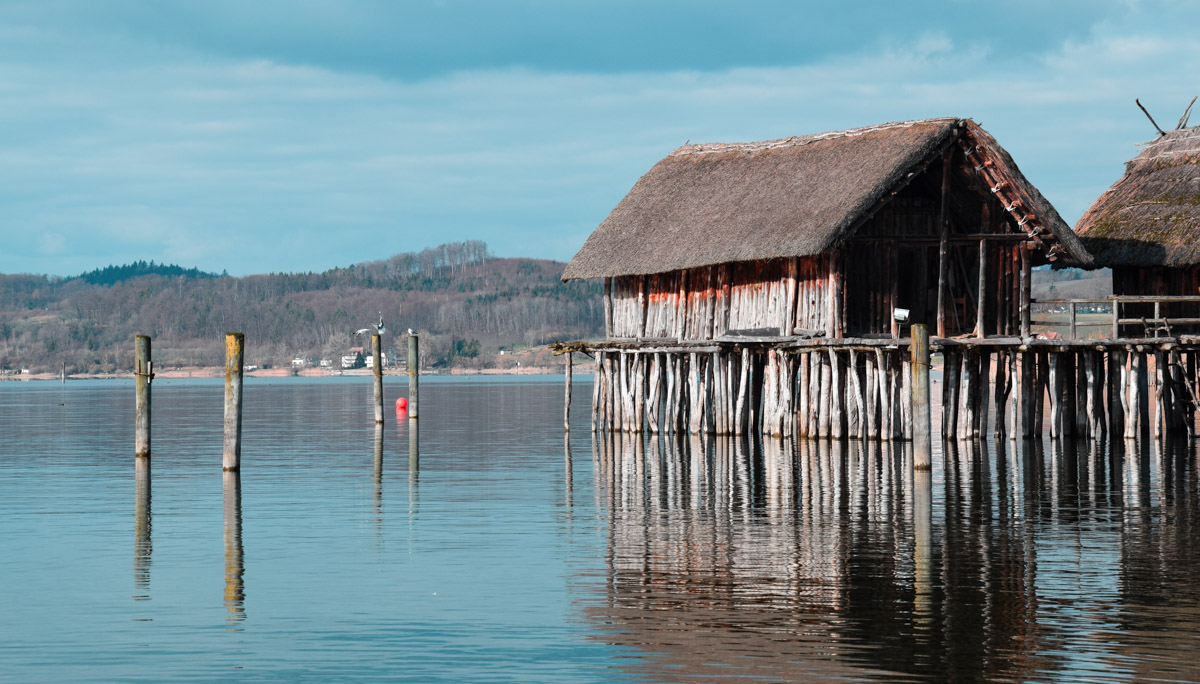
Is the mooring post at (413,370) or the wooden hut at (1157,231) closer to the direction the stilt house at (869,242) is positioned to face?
the wooden hut

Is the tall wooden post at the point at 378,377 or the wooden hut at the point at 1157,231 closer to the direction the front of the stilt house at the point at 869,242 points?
the wooden hut

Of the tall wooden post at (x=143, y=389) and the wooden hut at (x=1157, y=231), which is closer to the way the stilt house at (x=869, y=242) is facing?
the wooden hut

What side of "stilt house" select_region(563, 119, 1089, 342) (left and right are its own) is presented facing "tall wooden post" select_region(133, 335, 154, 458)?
right

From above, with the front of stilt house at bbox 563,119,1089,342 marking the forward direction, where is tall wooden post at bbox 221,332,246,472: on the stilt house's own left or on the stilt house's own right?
on the stilt house's own right

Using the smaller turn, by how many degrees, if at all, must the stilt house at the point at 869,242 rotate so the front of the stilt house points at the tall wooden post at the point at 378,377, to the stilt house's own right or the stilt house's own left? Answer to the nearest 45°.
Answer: approximately 180°

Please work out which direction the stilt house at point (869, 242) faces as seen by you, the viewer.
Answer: facing the viewer and to the right of the viewer

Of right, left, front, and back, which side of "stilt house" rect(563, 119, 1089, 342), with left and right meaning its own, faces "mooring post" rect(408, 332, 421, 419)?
back

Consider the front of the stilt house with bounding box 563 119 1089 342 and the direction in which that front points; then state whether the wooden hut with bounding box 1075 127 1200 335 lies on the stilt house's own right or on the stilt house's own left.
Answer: on the stilt house's own left
